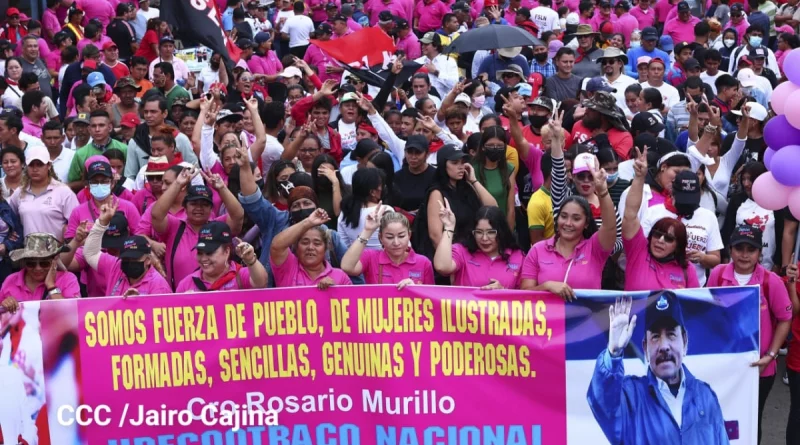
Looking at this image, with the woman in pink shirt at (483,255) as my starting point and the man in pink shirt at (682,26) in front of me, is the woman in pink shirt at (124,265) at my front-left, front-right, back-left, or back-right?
back-left

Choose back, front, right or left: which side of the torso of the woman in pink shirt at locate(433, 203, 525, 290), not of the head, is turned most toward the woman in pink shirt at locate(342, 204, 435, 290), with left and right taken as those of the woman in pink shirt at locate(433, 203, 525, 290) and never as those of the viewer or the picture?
right

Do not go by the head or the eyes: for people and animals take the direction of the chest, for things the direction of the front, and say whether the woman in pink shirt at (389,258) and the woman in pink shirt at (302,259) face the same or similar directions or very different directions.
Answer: same or similar directions

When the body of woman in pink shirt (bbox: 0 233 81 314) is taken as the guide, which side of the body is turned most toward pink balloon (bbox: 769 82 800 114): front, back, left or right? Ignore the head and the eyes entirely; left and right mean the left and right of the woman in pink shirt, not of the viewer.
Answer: left

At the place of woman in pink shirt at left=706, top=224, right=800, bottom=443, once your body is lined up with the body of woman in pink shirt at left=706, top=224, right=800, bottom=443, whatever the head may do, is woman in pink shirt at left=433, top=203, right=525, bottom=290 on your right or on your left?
on your right

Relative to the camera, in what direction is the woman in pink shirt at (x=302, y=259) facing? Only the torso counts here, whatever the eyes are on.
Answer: toward the camera

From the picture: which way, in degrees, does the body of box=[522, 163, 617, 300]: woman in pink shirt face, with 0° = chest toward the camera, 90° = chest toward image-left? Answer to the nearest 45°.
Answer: approximately 0°

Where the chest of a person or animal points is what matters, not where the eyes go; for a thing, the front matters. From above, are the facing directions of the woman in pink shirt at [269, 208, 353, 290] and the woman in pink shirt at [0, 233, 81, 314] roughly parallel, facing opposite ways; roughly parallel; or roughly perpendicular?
roughly parallel

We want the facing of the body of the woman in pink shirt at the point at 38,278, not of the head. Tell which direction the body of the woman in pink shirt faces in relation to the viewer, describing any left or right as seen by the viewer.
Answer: facing the viewer

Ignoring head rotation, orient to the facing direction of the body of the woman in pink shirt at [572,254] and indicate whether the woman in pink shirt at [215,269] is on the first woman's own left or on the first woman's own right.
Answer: on the first woman's own right

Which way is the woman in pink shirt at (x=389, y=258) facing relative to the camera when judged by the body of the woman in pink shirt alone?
toward the camera

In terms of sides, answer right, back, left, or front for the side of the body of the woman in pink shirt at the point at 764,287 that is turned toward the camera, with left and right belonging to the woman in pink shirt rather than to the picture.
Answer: front
